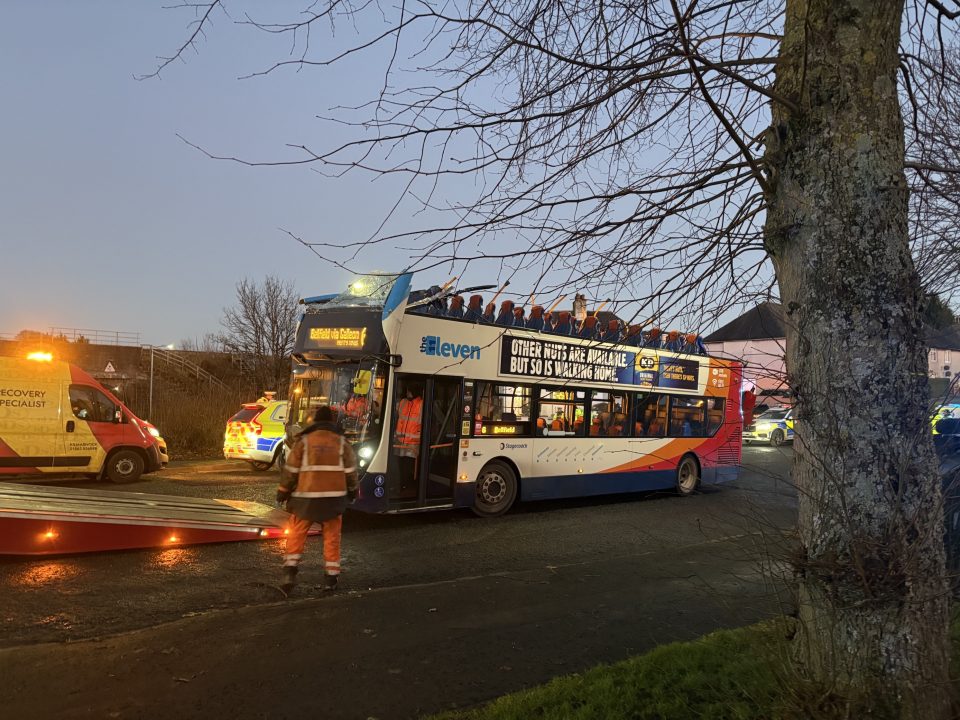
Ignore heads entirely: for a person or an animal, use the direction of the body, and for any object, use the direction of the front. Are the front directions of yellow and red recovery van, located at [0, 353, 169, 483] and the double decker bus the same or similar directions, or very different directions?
very different directions

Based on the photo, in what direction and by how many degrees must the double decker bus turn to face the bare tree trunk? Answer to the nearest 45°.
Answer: approximately 45° to its left

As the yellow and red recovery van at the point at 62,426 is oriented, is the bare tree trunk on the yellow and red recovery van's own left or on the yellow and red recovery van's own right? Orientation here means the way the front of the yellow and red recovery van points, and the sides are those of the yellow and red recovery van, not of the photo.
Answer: on the yellow and red recovery van's own right

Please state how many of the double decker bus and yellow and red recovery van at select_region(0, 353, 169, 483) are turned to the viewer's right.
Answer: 1

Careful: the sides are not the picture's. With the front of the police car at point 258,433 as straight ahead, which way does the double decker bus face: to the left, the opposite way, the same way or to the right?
the opposite way

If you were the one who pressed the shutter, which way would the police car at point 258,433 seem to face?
facing away from the viewer and to the right of the viewer

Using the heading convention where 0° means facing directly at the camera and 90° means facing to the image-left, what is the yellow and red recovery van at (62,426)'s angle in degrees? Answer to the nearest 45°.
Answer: approximately 270°
